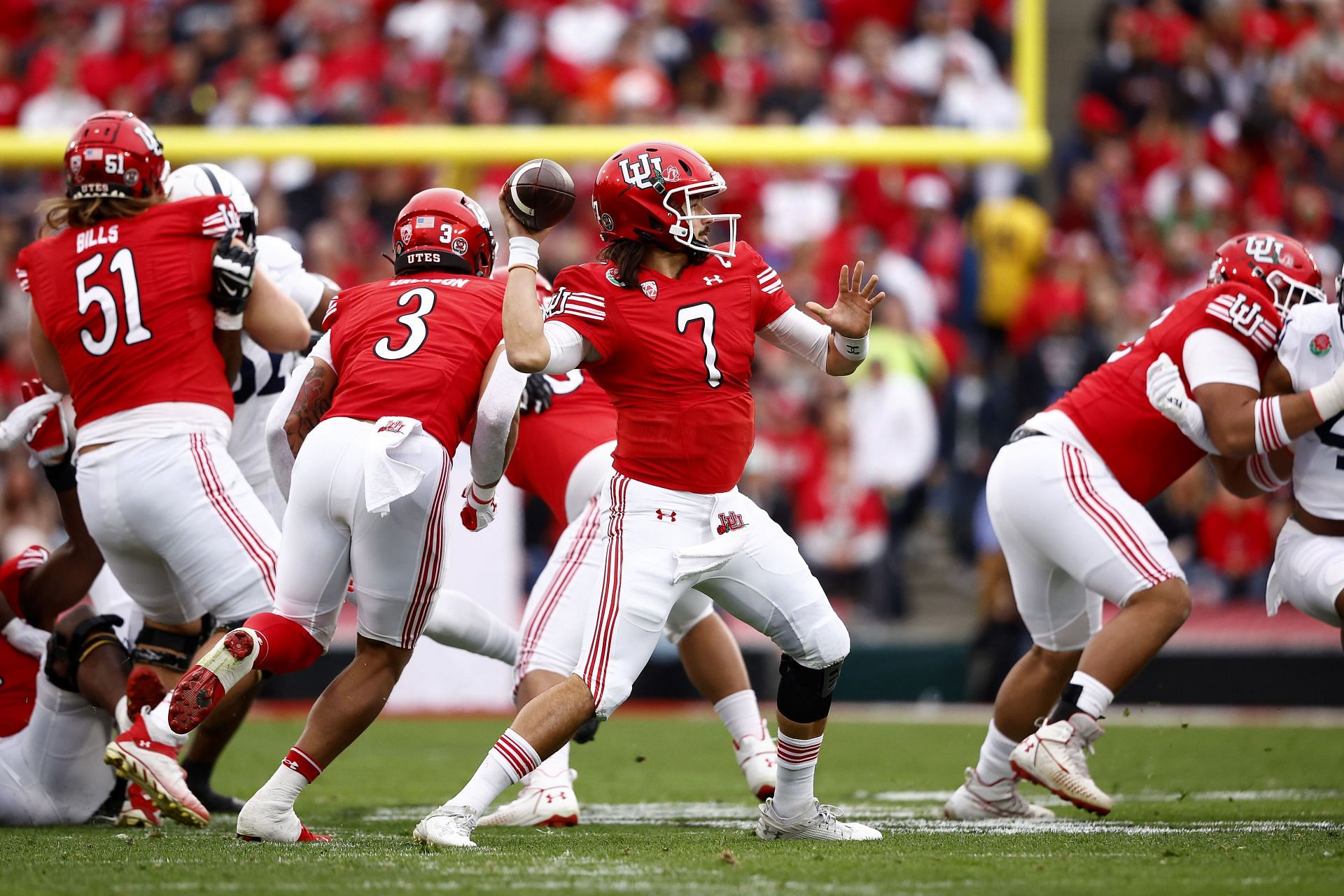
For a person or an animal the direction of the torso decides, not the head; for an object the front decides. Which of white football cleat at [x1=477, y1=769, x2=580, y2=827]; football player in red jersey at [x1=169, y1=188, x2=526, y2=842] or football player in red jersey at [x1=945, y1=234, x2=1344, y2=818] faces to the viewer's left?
the white football cleat

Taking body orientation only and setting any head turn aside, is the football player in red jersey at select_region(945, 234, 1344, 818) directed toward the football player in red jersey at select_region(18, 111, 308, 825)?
no

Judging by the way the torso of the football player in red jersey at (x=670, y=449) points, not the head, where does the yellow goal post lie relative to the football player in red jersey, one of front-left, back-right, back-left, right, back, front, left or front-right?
back-left

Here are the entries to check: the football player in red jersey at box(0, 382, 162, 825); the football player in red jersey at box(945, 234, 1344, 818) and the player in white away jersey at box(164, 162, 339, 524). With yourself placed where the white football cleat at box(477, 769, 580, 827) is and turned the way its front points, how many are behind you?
1

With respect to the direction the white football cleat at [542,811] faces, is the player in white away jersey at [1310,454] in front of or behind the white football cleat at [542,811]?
behind

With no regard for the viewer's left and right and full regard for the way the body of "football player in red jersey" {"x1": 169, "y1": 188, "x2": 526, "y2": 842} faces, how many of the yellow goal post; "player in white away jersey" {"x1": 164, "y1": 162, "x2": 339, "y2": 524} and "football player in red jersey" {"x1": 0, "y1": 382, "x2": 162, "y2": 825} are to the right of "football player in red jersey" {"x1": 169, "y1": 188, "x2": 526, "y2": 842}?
0

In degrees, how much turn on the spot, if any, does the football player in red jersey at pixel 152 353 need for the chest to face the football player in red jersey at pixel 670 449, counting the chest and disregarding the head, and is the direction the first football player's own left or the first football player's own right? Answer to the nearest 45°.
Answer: approximately 90° to the first football player's own right

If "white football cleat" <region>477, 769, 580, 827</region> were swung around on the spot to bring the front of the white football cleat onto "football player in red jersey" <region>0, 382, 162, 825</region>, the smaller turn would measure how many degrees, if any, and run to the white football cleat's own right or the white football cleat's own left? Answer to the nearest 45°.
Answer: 0° — it already faces them

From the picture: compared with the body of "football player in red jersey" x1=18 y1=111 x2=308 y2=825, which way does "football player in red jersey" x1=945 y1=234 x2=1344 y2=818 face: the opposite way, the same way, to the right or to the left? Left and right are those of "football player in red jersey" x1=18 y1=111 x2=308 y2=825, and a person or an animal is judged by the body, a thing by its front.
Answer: to the right

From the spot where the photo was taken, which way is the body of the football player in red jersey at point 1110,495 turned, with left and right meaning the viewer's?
facing to the right of the viewer

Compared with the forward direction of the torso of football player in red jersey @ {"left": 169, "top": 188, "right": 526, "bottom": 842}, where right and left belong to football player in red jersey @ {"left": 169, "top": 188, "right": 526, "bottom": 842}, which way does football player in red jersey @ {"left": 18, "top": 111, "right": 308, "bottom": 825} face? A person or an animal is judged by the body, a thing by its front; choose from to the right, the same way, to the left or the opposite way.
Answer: the same way

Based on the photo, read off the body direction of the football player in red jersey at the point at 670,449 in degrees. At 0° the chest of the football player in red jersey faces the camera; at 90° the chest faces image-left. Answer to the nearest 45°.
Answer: approximately 315°

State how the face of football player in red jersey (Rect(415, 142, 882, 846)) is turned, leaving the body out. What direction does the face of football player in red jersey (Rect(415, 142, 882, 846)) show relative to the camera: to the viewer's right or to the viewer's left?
to the viewer's right

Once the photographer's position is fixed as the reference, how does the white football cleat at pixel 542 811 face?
facing to the left of the viewer

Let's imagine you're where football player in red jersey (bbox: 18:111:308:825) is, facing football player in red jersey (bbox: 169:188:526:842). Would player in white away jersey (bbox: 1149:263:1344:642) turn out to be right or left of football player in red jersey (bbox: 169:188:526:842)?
left

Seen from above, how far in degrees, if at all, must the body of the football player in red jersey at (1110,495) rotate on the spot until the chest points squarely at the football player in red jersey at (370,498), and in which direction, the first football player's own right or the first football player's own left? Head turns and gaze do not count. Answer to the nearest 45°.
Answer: approximately 135° to the first football player's own right

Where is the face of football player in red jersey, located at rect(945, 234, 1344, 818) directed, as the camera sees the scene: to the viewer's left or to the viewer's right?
to the viewer's right
